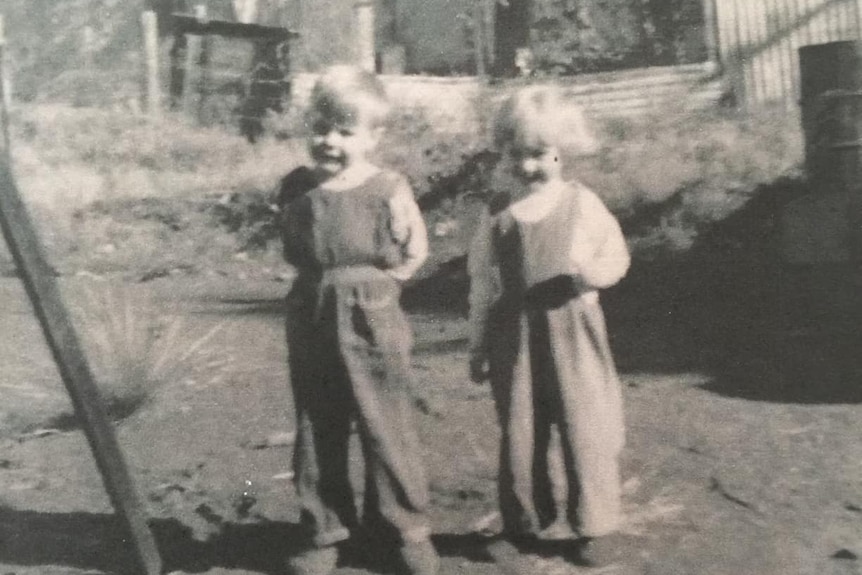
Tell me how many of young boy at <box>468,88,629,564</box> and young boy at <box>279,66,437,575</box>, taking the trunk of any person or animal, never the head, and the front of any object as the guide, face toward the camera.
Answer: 2

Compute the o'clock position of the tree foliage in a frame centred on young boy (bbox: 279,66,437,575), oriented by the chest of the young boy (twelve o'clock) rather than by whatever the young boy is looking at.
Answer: The tree foliage is roughly at 7 o'clock from the young boy.

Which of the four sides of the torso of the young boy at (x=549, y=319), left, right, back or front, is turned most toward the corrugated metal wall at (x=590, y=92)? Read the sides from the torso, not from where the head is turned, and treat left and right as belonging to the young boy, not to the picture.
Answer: back

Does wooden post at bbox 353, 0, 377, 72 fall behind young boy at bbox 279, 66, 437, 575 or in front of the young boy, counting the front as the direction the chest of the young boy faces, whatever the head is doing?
behind

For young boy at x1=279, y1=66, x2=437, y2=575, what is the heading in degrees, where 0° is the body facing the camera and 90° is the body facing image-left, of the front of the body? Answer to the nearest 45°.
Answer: approximately 0°

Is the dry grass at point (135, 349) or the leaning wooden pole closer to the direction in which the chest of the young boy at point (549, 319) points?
the leaning wooden pole

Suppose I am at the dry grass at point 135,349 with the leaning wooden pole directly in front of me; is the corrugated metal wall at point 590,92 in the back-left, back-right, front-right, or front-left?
back-left

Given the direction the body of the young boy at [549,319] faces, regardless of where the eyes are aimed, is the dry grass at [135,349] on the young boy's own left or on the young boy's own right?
on the young boy's own right
